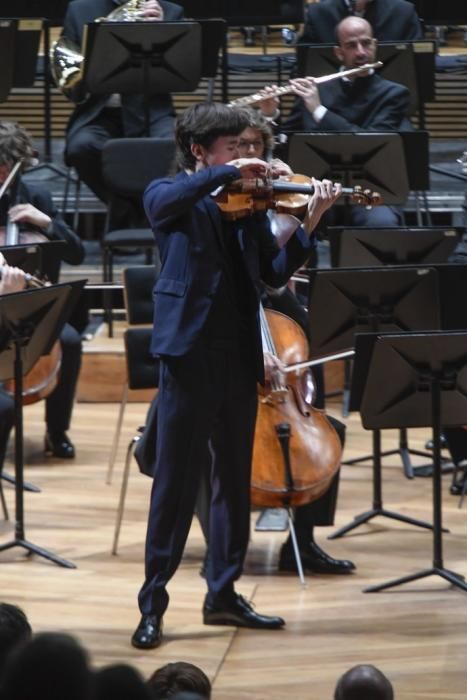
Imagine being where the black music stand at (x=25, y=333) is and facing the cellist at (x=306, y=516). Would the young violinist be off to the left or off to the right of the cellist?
right

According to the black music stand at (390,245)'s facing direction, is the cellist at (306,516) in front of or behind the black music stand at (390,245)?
behind

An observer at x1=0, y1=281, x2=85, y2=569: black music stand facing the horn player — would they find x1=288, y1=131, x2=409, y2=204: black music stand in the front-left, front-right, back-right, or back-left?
front-right

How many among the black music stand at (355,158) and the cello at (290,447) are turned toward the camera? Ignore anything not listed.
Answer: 1

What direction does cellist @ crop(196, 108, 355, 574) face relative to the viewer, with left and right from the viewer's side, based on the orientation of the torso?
facing the viewer

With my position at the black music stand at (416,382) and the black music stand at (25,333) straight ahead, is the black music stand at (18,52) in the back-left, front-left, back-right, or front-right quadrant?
front-right

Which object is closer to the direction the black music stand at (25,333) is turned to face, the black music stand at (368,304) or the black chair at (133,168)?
the black chair

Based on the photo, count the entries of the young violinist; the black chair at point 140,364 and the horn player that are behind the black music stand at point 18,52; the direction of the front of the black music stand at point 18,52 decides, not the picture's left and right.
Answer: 2

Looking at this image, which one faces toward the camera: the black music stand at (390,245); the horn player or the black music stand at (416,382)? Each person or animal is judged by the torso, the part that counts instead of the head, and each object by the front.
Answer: the horn player

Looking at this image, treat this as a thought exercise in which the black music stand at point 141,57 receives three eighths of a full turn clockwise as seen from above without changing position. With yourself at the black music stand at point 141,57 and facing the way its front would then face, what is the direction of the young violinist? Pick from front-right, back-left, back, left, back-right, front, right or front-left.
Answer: front-right

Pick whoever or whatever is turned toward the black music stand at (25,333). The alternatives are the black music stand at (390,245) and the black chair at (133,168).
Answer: the black chair

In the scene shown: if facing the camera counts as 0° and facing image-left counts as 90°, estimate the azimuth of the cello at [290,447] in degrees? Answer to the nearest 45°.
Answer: approximately 0°

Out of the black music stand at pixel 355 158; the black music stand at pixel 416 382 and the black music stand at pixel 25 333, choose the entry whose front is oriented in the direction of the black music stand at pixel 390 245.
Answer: the black music stand at pixel 416 382

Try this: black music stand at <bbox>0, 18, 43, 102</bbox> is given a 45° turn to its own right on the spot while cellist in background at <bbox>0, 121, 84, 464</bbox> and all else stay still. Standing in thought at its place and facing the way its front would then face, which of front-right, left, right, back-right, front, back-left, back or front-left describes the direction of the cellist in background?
back-right

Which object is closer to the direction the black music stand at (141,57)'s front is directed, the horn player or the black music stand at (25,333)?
the horn player

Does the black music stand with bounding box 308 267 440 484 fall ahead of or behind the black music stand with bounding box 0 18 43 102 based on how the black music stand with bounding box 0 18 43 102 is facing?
behind

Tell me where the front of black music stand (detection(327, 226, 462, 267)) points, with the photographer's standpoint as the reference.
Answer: facing away from the viewer

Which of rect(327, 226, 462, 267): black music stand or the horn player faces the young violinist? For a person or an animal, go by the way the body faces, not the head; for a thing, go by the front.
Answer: the horn player

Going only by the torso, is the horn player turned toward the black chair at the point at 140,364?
yes

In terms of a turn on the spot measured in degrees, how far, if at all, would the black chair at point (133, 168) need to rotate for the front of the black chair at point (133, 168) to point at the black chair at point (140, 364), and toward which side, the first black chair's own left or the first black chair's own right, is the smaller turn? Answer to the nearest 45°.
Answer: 0° — it already faces it
